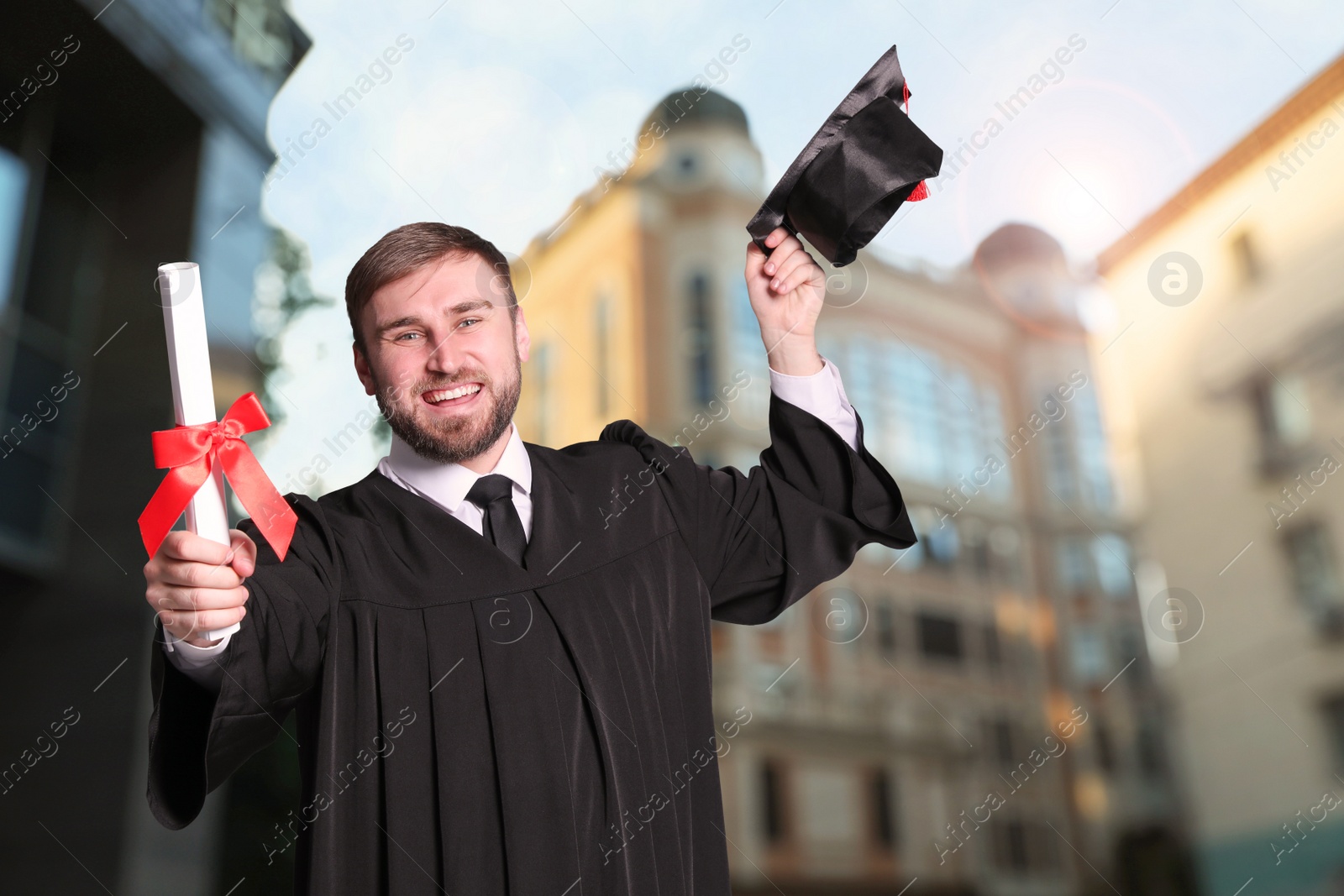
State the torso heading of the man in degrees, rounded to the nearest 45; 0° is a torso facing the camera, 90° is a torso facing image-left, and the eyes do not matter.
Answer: approximately 0°

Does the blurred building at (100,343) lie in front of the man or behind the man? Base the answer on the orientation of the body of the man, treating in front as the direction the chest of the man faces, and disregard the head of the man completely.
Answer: behind

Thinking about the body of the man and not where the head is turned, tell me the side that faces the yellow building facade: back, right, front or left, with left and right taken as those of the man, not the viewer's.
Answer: back
